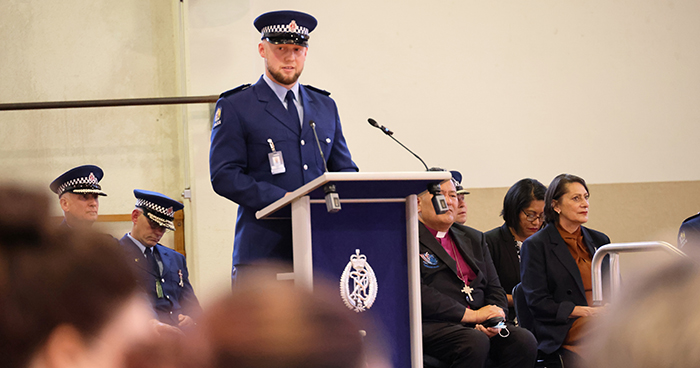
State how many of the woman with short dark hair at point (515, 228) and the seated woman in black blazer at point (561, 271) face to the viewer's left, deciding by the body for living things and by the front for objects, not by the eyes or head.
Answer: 0

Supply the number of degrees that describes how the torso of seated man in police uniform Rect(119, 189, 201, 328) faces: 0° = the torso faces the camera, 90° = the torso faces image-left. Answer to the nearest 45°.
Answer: approximately 315°

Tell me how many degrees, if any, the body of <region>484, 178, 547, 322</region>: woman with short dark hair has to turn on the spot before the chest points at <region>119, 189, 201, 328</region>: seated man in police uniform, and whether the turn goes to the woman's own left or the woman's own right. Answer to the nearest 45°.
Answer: approximately 90° to the woman's own right

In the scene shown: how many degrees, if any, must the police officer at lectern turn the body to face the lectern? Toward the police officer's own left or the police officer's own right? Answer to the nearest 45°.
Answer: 0° — they already face it

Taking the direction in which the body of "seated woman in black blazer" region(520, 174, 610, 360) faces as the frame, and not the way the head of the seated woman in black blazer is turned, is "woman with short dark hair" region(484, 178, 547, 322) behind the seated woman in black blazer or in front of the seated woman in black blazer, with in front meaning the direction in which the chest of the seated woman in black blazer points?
behind

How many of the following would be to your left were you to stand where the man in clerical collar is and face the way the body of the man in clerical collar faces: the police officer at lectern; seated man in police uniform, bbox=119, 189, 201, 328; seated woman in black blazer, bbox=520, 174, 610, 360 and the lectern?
1

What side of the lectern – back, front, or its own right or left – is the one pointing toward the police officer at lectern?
back

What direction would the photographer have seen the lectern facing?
facing the viewer and to the right of the viewer
